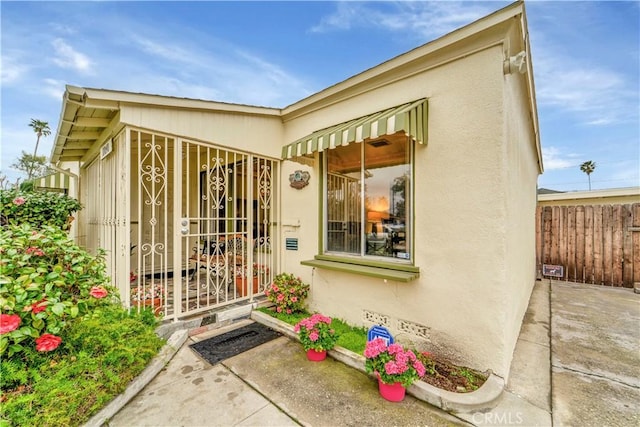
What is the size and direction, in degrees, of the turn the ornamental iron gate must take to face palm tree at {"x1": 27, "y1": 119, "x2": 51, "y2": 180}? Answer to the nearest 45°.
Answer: approximately 180°

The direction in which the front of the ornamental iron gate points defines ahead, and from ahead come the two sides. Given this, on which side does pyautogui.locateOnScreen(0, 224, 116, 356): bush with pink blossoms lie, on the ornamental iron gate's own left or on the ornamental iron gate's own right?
on the ornamental iron gate's own right

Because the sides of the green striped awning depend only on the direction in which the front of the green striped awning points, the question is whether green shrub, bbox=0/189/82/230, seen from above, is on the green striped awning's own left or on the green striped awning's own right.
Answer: on the green striped awning's own right

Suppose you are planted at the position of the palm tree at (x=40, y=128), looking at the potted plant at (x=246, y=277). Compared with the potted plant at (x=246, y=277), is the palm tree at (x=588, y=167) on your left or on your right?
left

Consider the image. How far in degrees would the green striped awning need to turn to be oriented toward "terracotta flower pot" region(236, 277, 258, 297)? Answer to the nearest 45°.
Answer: approximately 90° to its right

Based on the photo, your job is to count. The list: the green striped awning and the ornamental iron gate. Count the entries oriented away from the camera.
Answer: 0

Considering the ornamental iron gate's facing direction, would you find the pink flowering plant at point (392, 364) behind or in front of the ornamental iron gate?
in front

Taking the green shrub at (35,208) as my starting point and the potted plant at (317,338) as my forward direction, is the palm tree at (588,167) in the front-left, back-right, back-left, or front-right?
front-left

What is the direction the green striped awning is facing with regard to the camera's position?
facing the viewer and to the left of the viewer

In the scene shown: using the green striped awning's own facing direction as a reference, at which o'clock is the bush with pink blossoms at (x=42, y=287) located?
The bush with pink blossoms is roughly at 1 o'clock from the green striped awning.

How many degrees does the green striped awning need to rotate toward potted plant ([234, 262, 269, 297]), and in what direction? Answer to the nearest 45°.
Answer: approximately 90° to its right
